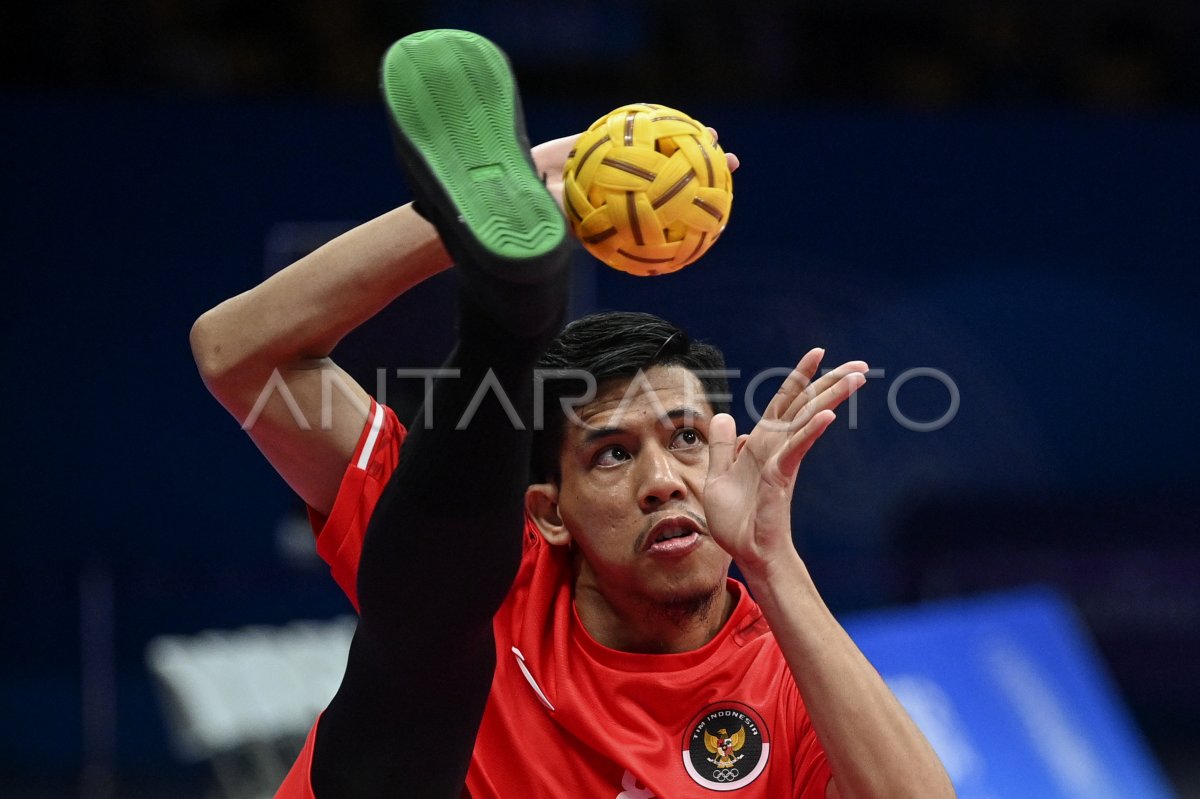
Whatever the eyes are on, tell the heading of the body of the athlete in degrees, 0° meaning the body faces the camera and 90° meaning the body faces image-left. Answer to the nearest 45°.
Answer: approximately 0°
